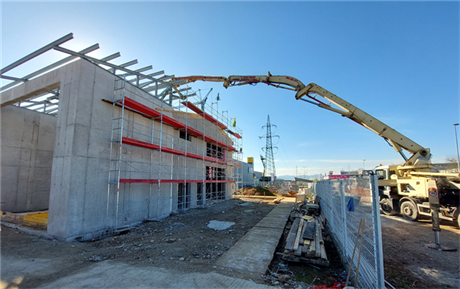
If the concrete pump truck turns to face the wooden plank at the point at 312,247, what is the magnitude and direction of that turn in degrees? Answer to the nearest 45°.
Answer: approximately 90° to its left

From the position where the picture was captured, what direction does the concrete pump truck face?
facing away from the viewer and to the left of the viewer

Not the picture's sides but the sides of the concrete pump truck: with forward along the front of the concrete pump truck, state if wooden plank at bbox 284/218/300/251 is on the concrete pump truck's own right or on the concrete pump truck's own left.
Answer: on the concrete pump truck's own left

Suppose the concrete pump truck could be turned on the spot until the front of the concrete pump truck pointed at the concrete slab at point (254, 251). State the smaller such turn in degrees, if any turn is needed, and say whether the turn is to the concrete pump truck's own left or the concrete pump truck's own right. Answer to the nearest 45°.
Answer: approximately 90° to the concrete pump truck's own left

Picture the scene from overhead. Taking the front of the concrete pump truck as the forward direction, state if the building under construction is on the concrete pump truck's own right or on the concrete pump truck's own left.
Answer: on the concrete pump truck's own left

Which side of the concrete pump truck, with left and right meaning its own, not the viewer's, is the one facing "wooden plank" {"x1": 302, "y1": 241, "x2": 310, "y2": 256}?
left

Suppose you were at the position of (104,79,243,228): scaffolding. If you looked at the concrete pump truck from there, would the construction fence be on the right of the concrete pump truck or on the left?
right

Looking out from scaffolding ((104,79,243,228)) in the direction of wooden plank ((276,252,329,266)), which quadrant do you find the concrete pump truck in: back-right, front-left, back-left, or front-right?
front-left

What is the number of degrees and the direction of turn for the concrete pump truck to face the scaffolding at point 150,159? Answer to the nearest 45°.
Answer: approximately 45° to its left

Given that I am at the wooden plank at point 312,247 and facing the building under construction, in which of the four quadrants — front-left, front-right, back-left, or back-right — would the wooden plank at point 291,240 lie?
front-right

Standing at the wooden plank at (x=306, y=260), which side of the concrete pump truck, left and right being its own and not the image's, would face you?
left

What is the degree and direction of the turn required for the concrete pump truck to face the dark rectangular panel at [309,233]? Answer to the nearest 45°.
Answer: approximately 90° to its left
